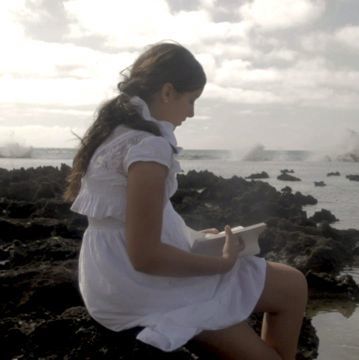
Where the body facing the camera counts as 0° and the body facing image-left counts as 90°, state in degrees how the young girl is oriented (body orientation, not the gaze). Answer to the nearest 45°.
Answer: approximately 225°

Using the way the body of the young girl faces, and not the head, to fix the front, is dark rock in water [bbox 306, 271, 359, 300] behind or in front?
in front

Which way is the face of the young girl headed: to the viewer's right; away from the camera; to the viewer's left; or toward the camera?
to the viewer's right

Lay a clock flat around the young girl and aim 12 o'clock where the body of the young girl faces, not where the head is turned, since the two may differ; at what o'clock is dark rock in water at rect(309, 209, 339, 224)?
The dark rock in water is roughly at 11 o'clock from the young girl.
